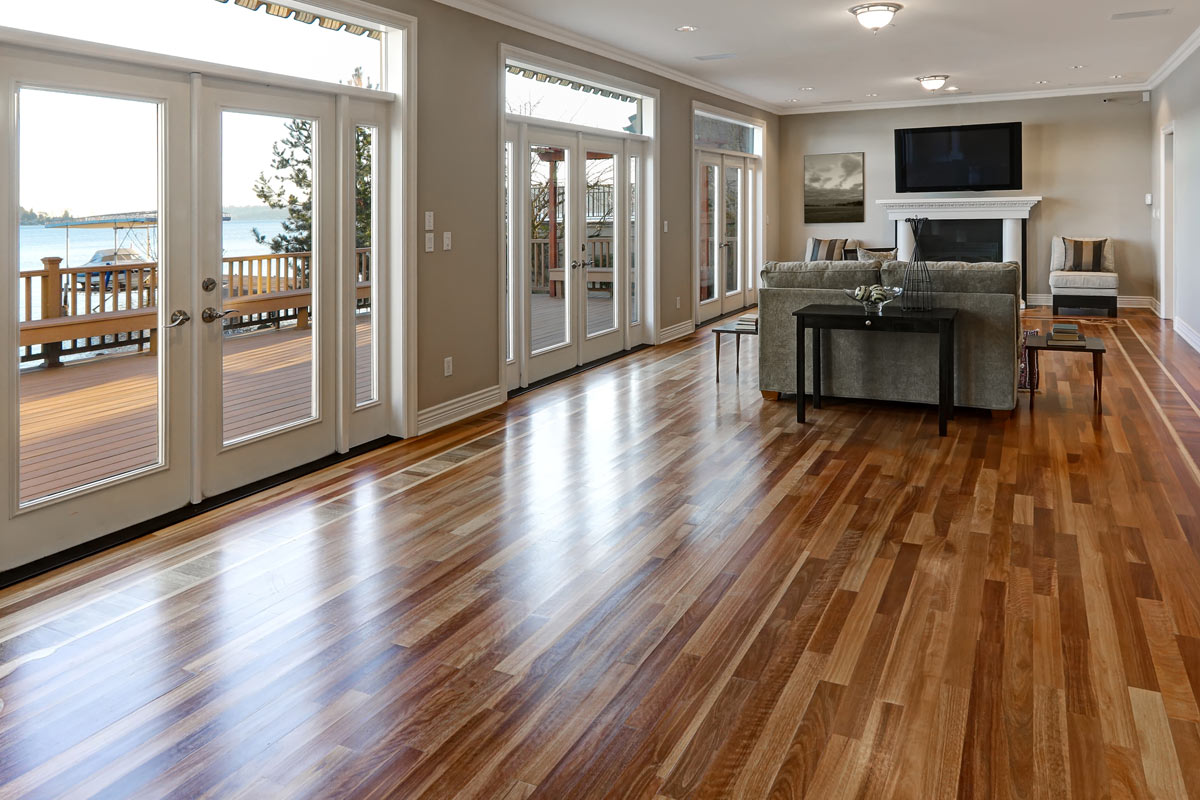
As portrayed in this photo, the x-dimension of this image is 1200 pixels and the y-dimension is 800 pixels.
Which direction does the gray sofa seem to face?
away from the camera

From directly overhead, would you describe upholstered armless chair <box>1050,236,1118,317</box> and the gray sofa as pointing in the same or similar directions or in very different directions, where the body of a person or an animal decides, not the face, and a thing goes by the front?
very different directions

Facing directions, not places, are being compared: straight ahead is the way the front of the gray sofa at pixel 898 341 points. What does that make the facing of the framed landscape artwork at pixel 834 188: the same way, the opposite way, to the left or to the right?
the opposite way

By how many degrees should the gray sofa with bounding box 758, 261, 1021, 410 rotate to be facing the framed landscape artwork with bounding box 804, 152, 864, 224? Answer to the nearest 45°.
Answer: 0° — it already faces it

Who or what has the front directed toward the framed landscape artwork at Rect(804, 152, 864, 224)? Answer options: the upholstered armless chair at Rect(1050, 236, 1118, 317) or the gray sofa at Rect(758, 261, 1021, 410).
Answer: the gray sofa

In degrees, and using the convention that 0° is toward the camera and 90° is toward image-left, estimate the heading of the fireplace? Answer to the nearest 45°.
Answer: approximately 0°

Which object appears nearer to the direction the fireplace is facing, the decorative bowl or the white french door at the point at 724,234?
the decorative bowl

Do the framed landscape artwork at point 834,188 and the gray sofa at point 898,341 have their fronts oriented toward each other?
yes
